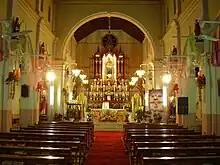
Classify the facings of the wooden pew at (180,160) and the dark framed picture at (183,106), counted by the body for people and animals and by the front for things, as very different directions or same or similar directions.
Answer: very different directions

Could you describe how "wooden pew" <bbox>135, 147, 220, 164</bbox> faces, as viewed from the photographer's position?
facing away from the viewer

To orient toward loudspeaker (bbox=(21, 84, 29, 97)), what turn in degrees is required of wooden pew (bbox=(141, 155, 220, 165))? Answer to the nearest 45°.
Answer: approximately 45° to its left

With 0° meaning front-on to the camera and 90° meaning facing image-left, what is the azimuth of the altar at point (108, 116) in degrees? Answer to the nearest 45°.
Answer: approximately 0°

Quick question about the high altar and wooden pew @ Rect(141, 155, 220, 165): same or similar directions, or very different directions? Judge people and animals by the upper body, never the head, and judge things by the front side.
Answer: very different directions

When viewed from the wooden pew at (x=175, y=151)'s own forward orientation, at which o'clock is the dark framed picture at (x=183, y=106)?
The dark framed picture is roughly at 12 o'clock from the wooden pew.

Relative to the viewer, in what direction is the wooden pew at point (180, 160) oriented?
away from the camera

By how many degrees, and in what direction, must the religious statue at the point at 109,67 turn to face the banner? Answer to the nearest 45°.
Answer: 0° — it already faces it
